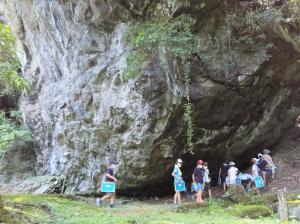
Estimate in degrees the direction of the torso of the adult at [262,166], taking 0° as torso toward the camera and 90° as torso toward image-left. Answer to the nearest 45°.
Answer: approximately 90°
